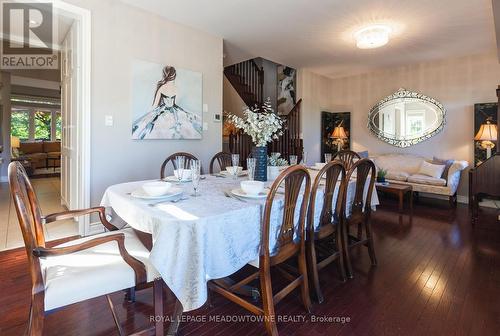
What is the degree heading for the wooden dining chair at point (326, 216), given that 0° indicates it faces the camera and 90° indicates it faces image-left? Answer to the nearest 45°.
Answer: approximately 135°

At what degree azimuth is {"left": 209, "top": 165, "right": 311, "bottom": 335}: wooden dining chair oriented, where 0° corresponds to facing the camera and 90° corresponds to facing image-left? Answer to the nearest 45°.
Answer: approximately 135°

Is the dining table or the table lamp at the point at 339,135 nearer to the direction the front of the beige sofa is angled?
the dining table

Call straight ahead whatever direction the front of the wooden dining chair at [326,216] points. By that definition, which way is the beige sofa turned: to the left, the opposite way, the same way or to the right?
to the left

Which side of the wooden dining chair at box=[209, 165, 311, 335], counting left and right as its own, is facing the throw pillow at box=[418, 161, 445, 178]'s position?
right
